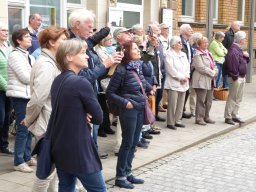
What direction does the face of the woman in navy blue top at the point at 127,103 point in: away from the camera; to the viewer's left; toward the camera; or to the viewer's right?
to the viewer's right

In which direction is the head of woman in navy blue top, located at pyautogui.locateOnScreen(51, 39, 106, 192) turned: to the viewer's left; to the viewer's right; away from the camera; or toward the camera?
to the viewer's right

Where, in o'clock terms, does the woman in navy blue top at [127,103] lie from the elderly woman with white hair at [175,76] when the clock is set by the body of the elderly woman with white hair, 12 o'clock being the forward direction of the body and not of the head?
The woman in navy blue top is roughly at 2 o'clock from the elderly woman with white hair.
